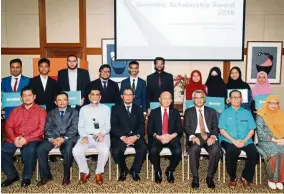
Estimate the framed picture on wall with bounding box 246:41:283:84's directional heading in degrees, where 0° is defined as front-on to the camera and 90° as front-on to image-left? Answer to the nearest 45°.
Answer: approximately 0°

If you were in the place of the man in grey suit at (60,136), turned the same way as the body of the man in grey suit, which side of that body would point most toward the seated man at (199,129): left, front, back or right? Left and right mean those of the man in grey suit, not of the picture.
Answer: left

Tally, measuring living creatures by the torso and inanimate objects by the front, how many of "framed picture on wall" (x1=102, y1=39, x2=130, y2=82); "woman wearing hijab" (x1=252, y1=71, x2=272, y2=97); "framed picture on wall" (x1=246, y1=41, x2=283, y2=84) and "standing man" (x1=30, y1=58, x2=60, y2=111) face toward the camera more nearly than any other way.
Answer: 4

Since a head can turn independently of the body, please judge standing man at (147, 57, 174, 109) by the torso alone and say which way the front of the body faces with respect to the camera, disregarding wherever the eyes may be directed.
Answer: toward the camera

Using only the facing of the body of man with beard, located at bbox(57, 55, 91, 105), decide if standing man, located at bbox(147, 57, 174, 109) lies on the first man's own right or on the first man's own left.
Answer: on the first man's own left

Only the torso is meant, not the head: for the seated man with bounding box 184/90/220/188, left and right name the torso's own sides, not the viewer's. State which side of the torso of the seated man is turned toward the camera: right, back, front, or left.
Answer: front

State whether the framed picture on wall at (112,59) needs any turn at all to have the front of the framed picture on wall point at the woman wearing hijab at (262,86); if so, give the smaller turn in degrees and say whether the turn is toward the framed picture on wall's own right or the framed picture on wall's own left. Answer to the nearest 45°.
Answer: approximately 45° to the framed picture on wall's own left

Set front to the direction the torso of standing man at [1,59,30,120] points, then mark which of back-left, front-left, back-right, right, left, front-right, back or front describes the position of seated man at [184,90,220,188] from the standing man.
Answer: front-left

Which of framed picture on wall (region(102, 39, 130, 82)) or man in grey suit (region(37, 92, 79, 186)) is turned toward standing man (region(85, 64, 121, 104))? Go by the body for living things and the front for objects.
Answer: the framed picture on wall

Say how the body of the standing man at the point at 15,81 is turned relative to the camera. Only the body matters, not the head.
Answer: toward the camera

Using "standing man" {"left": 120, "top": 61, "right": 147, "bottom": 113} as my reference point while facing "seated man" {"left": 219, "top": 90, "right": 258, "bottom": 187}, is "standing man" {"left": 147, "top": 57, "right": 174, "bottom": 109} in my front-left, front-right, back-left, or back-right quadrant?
front-left

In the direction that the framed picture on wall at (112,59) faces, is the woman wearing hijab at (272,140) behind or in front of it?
in front

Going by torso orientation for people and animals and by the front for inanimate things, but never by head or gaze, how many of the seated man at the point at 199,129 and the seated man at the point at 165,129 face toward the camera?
2

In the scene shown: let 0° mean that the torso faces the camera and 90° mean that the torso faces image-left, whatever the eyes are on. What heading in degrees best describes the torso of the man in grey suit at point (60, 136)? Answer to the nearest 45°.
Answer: approximately 0°
